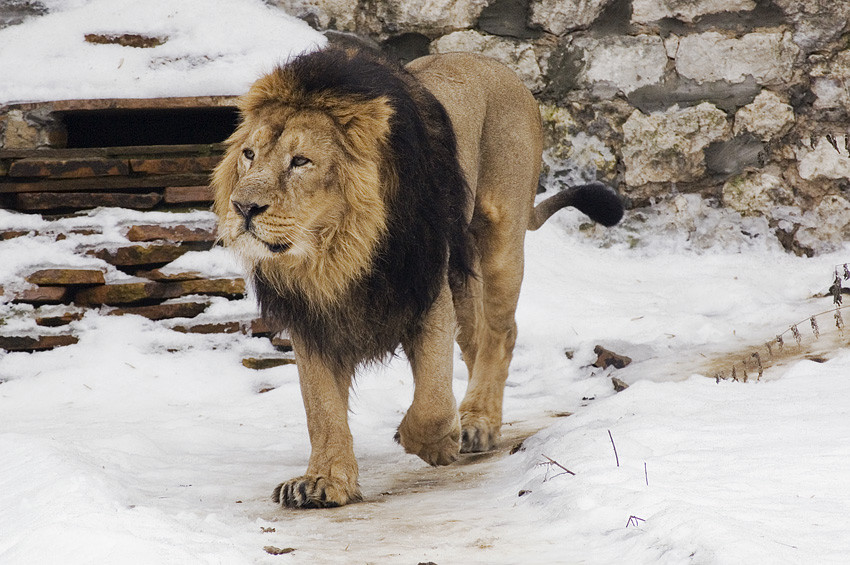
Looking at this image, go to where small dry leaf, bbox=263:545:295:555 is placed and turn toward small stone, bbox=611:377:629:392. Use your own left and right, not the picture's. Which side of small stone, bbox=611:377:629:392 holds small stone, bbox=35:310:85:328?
left

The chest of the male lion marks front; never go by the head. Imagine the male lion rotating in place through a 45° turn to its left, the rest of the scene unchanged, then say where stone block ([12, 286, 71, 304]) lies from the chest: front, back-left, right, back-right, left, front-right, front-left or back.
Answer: back-right

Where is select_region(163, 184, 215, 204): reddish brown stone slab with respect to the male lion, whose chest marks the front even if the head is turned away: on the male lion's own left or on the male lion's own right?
on the male lion's own right

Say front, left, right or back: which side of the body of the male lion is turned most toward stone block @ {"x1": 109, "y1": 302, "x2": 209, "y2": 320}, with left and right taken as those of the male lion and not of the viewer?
right

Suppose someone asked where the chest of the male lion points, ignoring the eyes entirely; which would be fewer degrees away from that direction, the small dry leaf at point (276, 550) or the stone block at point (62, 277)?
the small dry leaf

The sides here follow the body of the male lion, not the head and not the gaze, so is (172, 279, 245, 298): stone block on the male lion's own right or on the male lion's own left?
on the male lion's own right

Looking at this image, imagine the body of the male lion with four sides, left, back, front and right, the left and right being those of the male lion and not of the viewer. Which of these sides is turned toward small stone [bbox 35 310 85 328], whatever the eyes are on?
right

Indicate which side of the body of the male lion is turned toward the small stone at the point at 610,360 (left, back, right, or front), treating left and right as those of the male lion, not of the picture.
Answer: back

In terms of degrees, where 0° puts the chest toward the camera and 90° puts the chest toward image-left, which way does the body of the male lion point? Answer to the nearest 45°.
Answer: approximately 45°

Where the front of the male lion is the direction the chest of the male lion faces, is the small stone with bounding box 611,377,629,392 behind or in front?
behind
